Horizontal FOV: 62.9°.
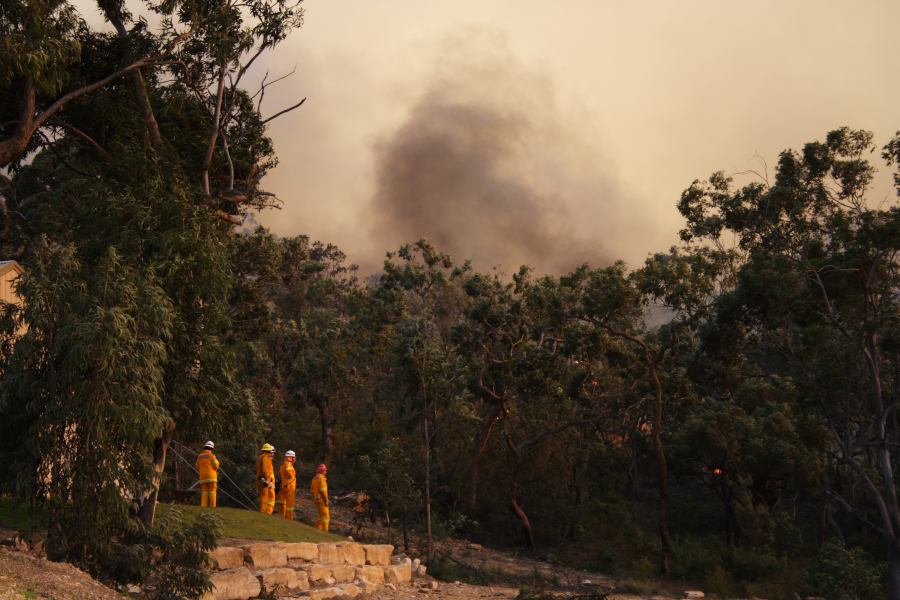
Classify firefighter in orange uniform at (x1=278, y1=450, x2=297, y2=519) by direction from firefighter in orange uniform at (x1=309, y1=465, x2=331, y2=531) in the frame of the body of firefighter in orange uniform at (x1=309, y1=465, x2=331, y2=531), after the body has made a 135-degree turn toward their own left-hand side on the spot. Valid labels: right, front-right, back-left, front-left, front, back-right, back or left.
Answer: front

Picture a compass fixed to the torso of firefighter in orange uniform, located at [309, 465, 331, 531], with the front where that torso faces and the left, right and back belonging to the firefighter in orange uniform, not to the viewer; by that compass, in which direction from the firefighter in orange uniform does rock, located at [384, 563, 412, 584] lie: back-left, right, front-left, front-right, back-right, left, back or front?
right

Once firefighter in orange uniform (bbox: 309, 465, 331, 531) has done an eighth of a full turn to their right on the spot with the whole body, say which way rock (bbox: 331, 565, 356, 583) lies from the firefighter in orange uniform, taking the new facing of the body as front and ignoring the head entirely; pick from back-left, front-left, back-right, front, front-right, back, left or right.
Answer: right

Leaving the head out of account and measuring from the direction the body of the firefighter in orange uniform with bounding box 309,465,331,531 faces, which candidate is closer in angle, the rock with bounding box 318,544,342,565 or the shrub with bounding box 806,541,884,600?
the shrub

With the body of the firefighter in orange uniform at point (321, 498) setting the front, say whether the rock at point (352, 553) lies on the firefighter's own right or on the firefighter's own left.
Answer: on the firefighter's own right

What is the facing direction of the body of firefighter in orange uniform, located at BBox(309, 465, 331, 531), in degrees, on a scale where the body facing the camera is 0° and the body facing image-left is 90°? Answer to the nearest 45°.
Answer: approximately 225°

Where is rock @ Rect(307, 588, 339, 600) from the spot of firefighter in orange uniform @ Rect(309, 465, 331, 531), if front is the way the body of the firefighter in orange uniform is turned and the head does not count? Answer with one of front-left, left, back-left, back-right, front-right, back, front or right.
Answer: back-right

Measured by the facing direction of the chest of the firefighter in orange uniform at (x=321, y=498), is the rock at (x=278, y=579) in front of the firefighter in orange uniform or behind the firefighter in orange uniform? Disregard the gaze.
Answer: behind
